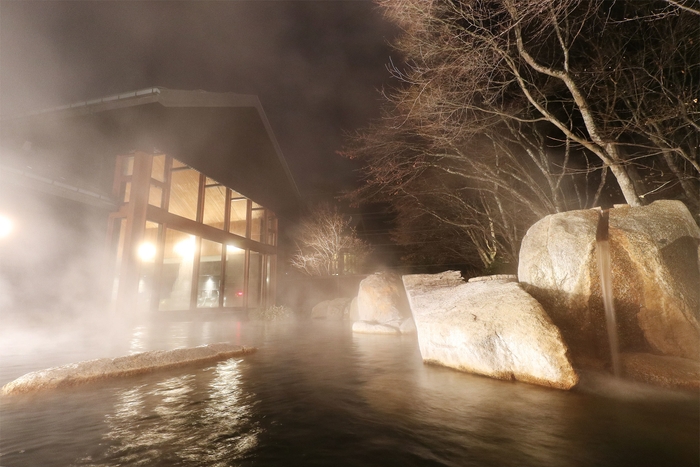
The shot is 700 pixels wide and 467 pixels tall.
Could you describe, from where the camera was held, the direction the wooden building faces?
facing the viewer and to the right of the viewer

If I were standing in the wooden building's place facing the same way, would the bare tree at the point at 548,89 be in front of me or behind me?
in front

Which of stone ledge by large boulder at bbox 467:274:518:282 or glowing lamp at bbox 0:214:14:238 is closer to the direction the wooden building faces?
the stone ledge by large boulder

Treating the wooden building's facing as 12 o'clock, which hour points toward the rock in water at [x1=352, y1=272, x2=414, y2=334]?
The rock in water is roughly at 11 o'clock from the wooden building.

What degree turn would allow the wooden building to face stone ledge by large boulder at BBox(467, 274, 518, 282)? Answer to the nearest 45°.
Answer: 0° — it already faces it

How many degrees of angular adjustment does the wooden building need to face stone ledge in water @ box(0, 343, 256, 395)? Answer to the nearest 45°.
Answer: approximately 45° to its right

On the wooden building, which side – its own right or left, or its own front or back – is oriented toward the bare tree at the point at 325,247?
left

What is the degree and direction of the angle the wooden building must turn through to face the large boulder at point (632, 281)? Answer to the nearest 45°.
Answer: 0° — it already faces it

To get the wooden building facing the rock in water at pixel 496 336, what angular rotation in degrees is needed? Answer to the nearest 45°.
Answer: approximately 45° to its right

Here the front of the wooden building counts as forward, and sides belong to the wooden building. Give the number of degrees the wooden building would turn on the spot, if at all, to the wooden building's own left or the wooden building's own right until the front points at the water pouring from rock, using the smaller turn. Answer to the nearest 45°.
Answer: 0° — it already faces it

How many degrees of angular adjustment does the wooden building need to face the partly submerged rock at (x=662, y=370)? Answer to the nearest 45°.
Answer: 0° — it already faces it

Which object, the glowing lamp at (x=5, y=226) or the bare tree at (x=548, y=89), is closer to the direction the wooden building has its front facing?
the bare tree
